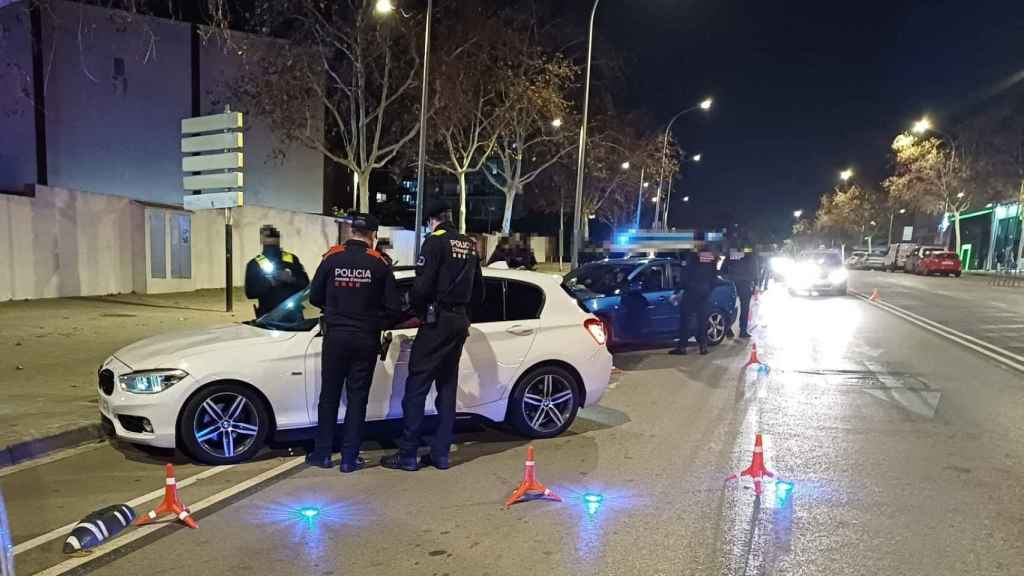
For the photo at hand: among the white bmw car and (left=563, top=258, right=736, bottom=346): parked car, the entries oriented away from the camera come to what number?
0

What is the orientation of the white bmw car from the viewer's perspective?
to the viewer's left

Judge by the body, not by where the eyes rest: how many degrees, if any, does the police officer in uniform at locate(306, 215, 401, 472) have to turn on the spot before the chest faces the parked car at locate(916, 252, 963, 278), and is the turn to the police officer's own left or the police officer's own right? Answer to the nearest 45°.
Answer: approximately 45° to the police officer's own right

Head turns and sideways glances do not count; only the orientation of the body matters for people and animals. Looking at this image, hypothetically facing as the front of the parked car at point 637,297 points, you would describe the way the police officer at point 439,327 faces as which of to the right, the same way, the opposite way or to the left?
to the right

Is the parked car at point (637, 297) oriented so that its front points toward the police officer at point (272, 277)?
yes

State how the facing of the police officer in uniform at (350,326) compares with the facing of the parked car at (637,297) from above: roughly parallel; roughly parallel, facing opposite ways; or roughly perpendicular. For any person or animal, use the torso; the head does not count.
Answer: roughly perpendicular

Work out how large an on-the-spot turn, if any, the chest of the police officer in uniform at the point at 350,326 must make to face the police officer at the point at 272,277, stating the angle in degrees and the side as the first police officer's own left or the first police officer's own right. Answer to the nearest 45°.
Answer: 0° — they already face them

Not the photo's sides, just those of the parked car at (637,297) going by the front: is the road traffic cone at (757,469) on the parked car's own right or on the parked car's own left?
on the parked car's own left

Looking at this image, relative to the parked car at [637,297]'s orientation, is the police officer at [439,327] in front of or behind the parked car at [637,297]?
in front

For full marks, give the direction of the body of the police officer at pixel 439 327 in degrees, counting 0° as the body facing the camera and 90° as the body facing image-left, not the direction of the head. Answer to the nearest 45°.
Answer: approximately 135°

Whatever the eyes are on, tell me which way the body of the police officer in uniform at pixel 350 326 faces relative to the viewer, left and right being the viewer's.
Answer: facing away from the viewer
